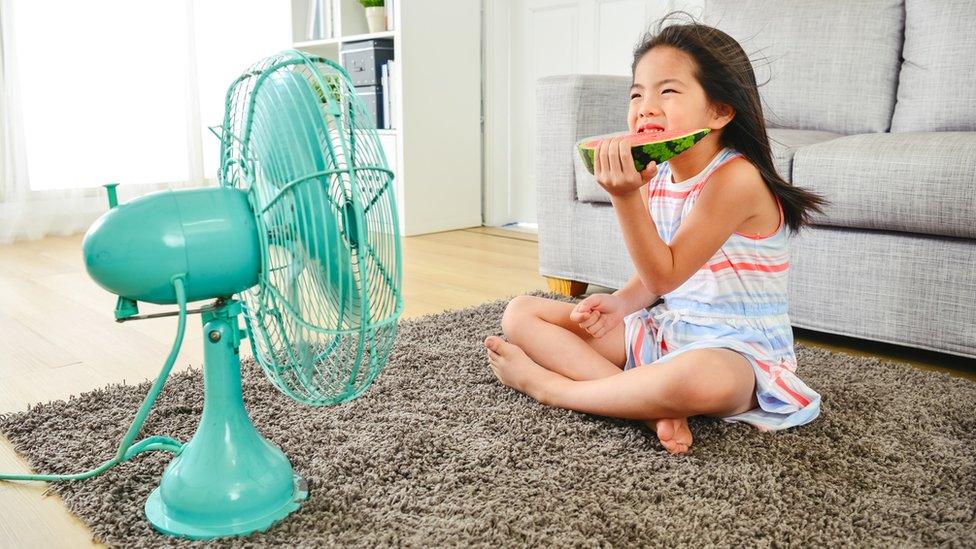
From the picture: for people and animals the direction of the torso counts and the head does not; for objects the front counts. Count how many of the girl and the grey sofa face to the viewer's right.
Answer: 0

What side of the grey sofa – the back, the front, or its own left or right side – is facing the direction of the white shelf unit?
right

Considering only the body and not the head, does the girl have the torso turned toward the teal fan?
yes

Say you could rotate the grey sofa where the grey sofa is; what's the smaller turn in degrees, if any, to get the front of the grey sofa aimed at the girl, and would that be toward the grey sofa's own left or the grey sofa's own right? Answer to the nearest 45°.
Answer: approximately 45° to the grey sofa's own left

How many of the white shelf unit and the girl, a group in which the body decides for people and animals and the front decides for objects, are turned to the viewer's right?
0

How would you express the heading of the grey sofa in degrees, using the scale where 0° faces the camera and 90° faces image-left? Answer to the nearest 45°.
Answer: approximately 45°

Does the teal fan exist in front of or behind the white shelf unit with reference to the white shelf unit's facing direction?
in front

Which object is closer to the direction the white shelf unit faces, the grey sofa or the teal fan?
the teal fan

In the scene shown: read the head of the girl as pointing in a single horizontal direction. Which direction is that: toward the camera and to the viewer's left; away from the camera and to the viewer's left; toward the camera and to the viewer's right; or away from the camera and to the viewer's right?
toward the camera and to the viewer's left

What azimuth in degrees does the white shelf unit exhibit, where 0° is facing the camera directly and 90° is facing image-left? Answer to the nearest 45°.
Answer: approximately 45°
